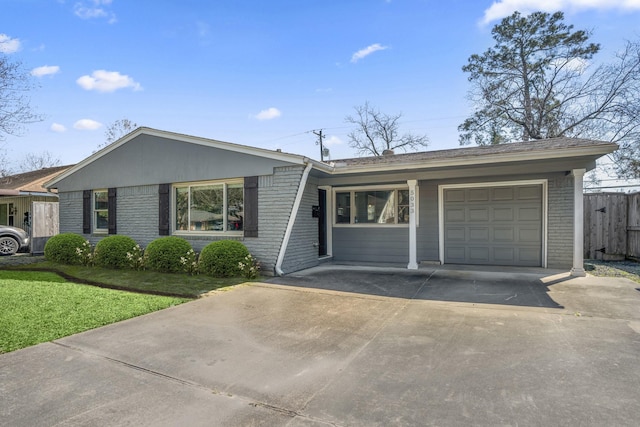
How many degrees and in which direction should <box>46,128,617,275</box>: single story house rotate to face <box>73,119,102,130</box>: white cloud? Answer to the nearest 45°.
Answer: approximately 135° to its right

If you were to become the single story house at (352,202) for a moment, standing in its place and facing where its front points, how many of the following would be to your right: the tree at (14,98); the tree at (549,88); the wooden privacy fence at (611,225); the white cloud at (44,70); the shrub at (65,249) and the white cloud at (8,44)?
4

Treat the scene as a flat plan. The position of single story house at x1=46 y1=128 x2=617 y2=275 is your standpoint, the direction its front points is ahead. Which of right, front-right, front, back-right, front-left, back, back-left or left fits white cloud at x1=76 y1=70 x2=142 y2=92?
back-right

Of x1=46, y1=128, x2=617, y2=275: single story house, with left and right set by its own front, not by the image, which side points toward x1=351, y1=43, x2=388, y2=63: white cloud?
back

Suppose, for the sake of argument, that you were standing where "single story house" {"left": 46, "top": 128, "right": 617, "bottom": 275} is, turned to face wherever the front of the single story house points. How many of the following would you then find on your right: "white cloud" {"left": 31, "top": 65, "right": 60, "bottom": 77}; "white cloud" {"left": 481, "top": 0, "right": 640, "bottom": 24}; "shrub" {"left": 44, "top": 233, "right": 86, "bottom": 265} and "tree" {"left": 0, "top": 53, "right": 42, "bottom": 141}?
3

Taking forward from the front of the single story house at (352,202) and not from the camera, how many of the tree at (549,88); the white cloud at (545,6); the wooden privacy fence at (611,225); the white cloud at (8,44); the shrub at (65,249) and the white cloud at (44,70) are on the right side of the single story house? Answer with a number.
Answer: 3

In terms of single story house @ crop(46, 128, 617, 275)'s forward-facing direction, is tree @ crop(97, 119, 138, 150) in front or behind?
behind

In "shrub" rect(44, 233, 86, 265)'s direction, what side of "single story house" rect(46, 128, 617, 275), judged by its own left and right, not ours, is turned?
right

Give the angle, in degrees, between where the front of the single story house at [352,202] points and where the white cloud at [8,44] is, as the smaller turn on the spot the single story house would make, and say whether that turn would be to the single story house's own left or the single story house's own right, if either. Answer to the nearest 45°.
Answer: approximately 90° to the single story house's own right

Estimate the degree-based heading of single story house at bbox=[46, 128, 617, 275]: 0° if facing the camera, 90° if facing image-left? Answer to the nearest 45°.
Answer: approximately 0°

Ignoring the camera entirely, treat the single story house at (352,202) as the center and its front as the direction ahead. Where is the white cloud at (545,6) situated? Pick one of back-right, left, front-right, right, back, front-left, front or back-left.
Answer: back-left

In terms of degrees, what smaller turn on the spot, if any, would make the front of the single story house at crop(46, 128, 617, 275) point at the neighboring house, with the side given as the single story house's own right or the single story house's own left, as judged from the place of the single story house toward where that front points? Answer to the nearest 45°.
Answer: approximately 135° to the single story house's own right

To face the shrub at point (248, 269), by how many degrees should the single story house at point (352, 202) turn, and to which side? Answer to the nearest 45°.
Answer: approximately 45° to its right

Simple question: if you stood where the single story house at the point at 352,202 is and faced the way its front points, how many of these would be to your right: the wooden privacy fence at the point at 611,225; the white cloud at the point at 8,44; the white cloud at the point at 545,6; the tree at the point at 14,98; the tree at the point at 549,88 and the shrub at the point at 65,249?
3

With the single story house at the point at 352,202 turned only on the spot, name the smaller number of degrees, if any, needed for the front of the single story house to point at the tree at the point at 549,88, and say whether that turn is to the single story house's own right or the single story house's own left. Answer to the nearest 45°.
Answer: approximately 135° to the single story house's own left

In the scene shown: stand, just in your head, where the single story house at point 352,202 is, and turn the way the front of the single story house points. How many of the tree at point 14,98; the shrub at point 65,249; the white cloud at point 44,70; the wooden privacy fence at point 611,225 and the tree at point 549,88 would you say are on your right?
3
